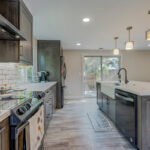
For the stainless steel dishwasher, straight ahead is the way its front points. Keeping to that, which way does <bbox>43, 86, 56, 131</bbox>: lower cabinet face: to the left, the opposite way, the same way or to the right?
the opposite way

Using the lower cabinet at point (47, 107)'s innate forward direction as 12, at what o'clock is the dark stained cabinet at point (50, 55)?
The dark stained cabinet is roughly at 9 o'clock from the lower cabinet.

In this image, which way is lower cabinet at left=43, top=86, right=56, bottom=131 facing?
to the viewer's right

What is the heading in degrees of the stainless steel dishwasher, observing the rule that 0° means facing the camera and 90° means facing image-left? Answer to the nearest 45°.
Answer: approximately 45°

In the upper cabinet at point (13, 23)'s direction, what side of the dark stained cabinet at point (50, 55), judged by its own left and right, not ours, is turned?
right

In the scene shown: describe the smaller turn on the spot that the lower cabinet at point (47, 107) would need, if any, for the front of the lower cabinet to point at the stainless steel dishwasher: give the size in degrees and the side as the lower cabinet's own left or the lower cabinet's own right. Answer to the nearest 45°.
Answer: approximately 45° to the lower cabinet's own right

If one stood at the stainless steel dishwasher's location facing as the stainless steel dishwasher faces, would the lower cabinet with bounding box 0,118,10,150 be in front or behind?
in front

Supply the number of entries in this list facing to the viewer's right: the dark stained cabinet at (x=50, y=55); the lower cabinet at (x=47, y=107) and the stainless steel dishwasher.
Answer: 2

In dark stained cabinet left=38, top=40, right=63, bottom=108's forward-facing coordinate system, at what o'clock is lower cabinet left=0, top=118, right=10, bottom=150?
The lower cabinet is roughly at 3 o'clock from the dark stained cabinet.

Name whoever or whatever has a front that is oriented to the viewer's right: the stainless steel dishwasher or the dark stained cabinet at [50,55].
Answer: the dark stained cabinet

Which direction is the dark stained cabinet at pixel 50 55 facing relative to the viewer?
to the viewer's right
